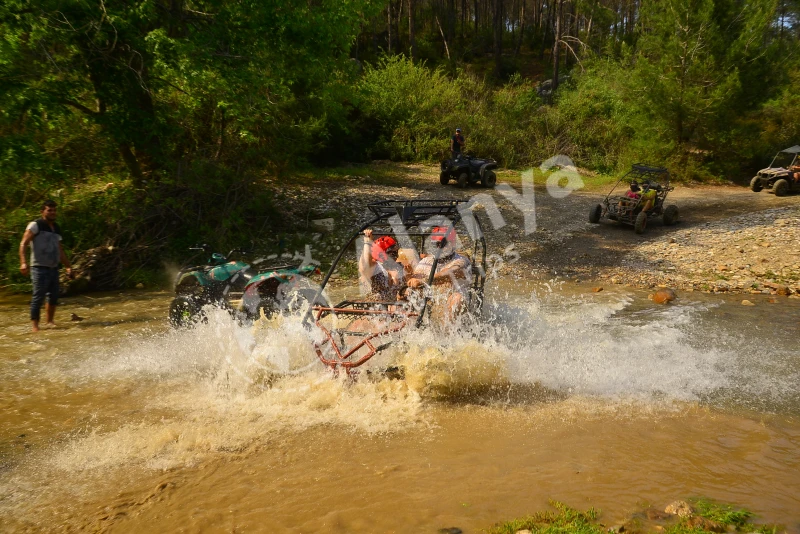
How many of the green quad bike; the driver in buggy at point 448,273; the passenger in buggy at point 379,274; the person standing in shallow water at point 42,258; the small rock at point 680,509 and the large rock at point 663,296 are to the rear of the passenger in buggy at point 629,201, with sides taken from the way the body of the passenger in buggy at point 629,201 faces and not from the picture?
0

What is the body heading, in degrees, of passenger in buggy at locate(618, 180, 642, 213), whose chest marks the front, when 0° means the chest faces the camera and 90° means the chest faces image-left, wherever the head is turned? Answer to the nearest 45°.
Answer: approximately 45°

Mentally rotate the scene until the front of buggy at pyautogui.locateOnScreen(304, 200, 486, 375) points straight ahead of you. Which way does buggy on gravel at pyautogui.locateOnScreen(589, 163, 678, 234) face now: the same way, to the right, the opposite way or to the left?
the same way

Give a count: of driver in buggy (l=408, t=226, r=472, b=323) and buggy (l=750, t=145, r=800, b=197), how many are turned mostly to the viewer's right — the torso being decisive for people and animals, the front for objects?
0

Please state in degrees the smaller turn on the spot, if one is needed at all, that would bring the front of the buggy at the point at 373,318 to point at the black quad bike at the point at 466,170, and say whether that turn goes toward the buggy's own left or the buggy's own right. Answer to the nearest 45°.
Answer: approximately 135° to the buggy's own right

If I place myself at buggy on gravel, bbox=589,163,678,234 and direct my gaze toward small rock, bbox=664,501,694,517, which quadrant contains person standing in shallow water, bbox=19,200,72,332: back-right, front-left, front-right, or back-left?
front-right

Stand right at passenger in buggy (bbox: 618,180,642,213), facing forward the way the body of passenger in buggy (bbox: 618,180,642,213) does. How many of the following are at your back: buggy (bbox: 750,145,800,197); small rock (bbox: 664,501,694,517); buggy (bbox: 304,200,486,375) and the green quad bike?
1

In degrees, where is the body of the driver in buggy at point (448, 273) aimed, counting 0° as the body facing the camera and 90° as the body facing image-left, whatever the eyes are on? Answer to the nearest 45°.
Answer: approximately 45°

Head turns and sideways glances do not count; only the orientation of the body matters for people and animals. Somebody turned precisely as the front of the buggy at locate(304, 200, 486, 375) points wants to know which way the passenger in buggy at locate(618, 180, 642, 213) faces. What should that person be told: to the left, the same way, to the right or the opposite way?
the same way

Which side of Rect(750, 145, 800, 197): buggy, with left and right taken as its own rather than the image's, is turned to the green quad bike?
front

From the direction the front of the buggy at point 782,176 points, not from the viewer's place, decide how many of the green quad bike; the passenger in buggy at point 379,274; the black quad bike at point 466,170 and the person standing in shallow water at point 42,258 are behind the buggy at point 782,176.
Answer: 0

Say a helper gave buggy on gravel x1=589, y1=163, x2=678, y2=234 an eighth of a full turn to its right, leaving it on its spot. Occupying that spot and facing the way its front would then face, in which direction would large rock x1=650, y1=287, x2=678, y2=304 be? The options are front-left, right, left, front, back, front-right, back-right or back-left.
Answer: left

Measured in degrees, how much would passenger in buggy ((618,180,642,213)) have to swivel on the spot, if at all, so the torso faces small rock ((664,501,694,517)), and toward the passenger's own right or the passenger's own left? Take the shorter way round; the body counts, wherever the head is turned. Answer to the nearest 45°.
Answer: approximately 45° to the passenger's own left

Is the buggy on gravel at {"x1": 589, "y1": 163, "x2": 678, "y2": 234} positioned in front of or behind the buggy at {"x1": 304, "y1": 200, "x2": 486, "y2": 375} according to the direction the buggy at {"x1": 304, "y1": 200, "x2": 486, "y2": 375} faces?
behind

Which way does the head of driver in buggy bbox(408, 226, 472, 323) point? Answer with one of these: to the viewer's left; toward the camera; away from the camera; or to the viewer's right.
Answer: toward the camera

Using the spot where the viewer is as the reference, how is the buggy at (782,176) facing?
facing the viewer and to the left of the viewer

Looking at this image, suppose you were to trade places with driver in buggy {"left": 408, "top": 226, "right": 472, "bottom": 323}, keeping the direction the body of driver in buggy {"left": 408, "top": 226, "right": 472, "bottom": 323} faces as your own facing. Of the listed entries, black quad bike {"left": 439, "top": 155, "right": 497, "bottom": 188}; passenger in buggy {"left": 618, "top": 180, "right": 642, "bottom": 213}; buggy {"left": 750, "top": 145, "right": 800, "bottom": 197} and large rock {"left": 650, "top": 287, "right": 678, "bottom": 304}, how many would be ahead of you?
0

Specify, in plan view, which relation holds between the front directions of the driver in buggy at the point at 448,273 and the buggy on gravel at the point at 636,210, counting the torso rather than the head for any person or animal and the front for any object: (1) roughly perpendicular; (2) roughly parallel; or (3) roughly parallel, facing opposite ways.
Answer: roughly parallel

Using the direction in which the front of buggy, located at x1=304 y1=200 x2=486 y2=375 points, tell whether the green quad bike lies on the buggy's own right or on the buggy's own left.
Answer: on the buggy's own right

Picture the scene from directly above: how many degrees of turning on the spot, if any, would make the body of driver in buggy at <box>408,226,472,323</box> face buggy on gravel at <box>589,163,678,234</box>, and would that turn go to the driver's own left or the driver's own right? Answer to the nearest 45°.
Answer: approximately 180°

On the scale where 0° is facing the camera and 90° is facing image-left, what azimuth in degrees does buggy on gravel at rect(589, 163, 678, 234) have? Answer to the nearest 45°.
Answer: approximately 45°
